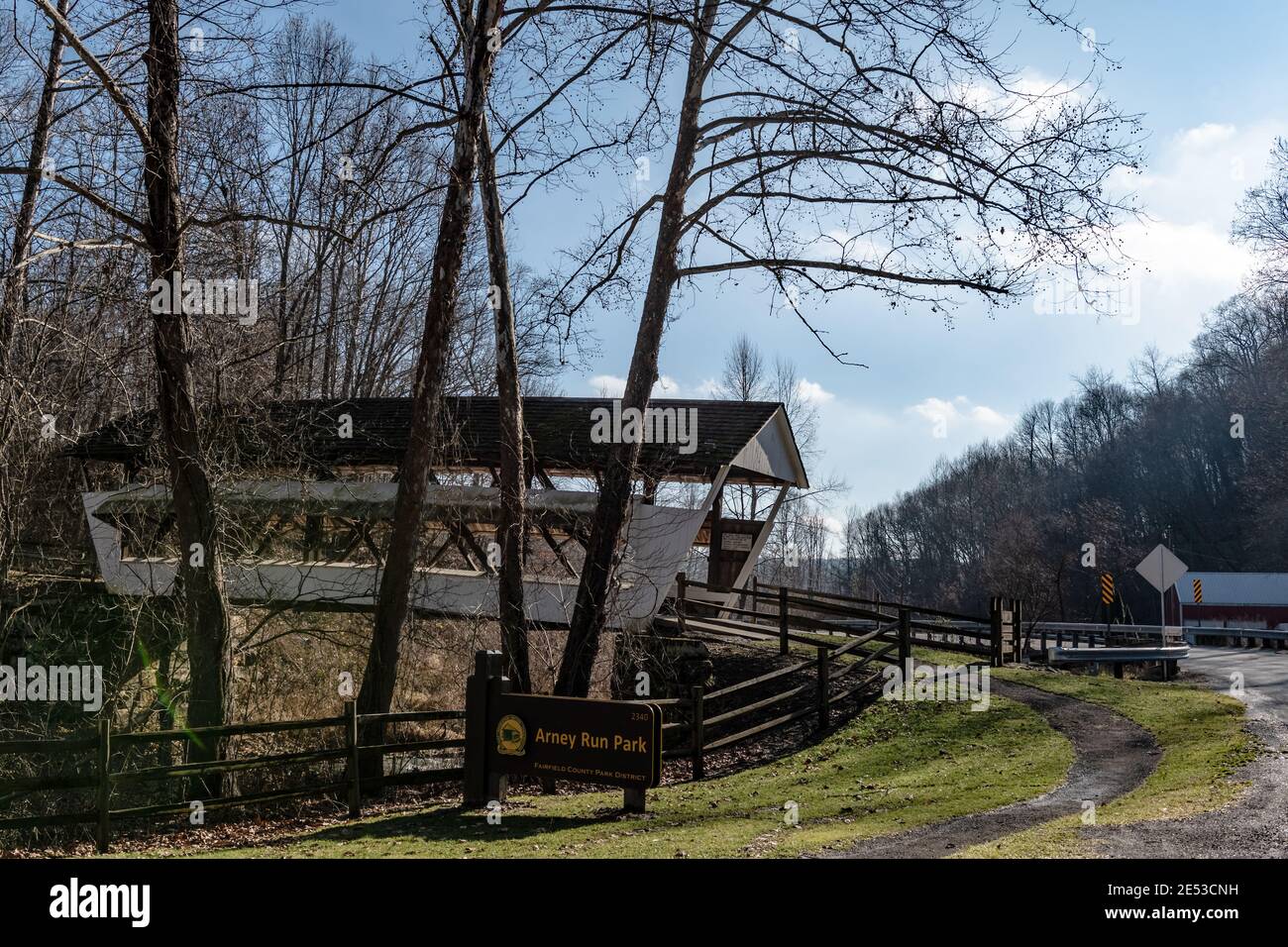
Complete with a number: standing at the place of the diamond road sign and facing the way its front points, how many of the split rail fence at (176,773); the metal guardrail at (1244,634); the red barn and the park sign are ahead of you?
2

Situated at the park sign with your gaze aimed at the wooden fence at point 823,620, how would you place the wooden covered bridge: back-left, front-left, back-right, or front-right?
front-left

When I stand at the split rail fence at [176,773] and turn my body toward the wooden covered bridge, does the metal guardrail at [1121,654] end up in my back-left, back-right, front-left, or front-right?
front-right
